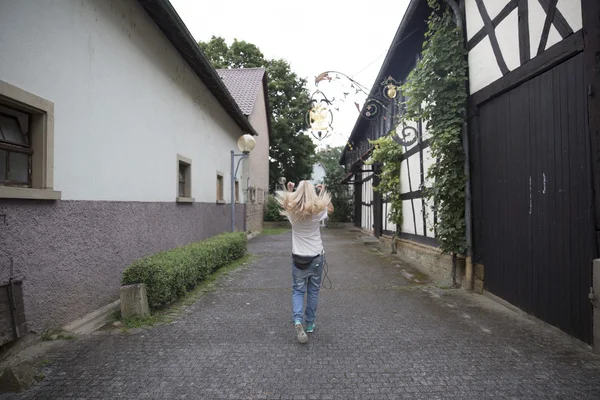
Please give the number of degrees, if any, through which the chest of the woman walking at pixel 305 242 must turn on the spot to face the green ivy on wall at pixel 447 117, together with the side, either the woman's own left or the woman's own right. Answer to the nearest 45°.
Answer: approximately 45° to the woman's own right

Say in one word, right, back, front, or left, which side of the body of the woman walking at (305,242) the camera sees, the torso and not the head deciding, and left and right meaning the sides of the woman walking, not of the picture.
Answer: back

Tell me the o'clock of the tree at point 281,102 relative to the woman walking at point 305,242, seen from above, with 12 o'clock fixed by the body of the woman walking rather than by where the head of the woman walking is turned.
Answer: The tree is roughly at 12 o'clock from the woman walking.

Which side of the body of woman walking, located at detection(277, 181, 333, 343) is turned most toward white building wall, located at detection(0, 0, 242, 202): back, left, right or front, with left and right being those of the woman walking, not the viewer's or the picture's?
left

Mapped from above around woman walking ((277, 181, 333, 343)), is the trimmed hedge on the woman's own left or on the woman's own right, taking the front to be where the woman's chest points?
on the woman's own left

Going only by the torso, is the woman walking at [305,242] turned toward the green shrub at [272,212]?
yes

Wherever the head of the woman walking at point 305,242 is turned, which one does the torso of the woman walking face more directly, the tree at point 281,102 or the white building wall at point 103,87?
the tree
